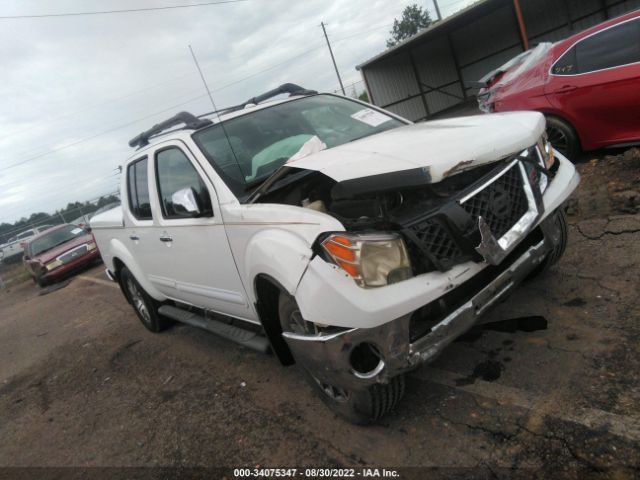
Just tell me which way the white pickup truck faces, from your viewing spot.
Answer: facing the viewer and to the right of the viewer

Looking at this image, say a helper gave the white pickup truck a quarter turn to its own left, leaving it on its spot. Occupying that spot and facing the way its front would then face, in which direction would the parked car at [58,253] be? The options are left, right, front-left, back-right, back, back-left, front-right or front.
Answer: left

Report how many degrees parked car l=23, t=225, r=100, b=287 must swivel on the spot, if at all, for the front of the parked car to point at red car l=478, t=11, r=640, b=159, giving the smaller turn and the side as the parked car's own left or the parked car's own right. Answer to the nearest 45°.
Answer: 0° — it already faces it

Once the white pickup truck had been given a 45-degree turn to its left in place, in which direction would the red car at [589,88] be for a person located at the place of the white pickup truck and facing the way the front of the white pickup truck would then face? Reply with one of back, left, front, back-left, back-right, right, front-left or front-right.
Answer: front-left
